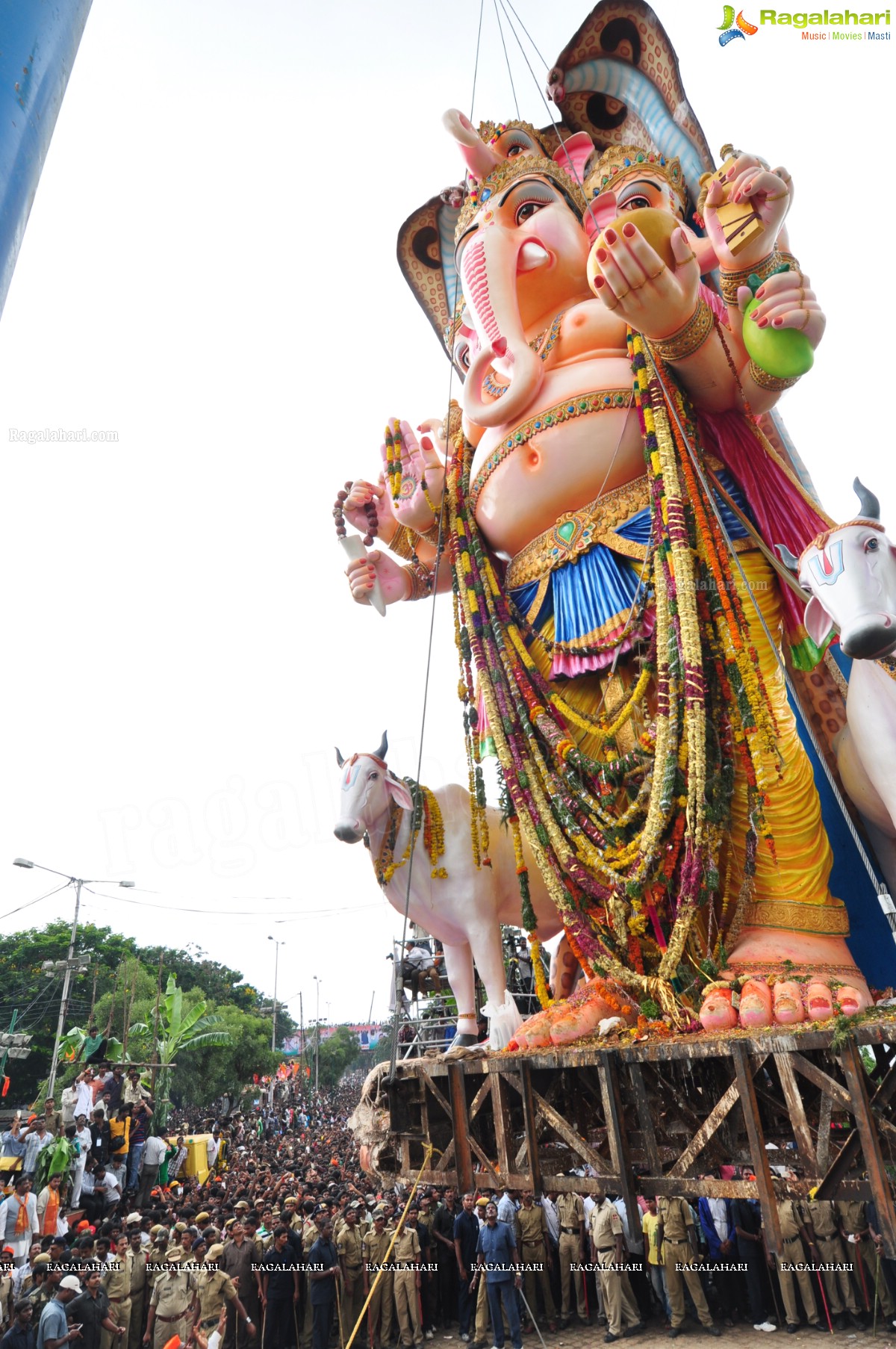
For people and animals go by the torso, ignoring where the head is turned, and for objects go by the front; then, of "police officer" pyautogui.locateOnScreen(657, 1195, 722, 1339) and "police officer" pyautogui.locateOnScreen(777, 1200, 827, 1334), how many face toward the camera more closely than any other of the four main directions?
2

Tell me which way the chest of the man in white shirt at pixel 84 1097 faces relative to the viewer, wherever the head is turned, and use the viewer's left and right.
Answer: facing the viewer and to the right of the viewer

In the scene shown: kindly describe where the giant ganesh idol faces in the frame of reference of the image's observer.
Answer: facing the viewer and to the left of the viewer

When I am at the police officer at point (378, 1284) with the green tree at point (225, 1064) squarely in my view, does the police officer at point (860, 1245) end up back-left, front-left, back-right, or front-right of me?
back-right

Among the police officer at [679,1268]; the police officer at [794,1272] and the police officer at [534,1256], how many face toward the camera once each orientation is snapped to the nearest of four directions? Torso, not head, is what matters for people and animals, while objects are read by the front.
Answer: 3

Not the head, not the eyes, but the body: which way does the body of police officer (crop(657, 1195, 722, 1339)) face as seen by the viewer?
toward the camera

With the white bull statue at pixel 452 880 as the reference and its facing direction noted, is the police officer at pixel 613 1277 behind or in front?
behind

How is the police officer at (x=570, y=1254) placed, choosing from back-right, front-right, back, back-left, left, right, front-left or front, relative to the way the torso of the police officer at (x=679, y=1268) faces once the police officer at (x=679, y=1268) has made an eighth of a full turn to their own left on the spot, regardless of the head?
back

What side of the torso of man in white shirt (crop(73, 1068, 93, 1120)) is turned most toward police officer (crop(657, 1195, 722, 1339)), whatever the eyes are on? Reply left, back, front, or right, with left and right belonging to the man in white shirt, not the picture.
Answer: front

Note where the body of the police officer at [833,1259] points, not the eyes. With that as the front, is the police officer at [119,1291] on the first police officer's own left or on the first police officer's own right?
on the first police officer's own right

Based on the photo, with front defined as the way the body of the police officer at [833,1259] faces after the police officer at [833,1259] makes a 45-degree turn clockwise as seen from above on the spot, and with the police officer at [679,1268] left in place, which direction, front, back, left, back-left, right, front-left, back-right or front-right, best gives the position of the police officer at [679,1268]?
front-right

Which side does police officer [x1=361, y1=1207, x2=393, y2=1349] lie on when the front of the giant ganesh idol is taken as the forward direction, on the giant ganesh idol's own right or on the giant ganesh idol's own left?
on the giant ganesh idol's own right

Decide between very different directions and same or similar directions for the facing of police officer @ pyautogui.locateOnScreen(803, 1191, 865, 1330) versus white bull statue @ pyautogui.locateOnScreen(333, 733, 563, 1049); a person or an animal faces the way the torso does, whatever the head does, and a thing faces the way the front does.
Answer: same or similar directions

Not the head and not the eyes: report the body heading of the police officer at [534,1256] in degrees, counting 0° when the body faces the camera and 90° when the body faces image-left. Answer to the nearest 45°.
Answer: approximately 0°
